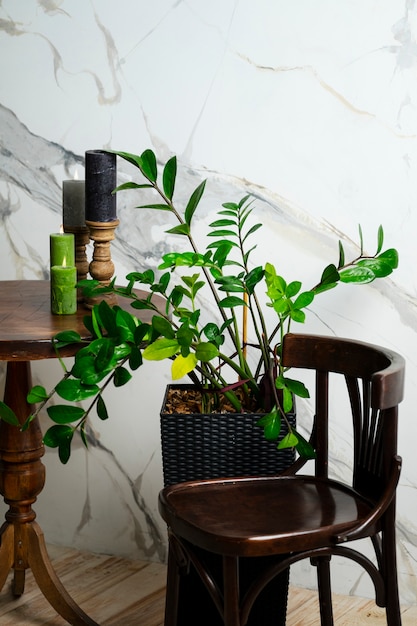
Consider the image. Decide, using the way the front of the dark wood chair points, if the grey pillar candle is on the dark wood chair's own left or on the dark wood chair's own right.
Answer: on the dark wood chair's own right

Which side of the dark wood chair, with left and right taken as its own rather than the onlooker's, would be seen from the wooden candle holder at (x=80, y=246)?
right

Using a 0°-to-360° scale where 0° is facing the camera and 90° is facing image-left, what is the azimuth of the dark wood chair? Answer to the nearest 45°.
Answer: approximately 45°

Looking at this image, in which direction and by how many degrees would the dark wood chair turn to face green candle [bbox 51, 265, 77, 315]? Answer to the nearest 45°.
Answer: approximately 45° to its right

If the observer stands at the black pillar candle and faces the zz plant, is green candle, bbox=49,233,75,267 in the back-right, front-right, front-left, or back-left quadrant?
back-right
